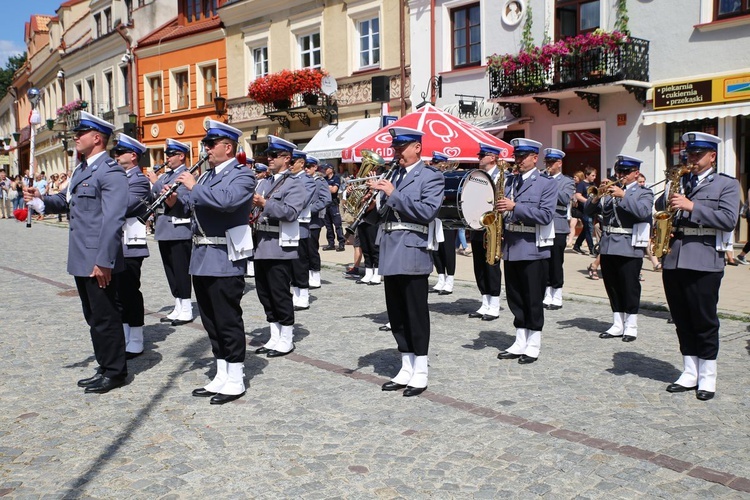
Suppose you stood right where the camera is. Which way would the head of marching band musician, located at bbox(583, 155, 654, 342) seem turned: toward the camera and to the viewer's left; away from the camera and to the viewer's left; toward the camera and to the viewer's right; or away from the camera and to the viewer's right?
toward the camera and to the viewer's left

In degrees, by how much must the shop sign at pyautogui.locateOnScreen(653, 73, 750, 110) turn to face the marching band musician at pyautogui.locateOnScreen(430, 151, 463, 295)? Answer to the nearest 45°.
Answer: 0° — it already faces them

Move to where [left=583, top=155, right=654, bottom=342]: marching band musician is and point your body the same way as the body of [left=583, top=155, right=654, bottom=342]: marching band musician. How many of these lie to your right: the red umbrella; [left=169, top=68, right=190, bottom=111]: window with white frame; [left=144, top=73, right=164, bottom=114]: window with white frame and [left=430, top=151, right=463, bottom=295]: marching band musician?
4

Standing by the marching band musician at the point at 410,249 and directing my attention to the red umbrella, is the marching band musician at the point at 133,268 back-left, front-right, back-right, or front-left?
front-left

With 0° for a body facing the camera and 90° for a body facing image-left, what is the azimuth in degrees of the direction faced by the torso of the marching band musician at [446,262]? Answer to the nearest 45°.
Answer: approximately 45°

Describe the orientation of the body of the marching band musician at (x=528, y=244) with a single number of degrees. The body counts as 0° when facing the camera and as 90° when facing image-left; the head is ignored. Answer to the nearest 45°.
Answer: approximately 45°

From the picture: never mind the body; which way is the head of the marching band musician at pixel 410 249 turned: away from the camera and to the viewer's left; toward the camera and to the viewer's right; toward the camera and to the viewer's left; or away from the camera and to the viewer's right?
toward the camera and to the viewer's left

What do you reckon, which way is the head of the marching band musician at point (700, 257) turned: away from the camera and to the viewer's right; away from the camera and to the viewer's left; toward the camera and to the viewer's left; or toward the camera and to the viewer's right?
toward the camera and to the viewer's left

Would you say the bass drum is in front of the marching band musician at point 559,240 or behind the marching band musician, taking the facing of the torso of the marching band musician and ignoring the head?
in front

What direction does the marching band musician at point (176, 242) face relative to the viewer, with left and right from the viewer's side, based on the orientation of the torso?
facing the viewer and to the left of the viewer

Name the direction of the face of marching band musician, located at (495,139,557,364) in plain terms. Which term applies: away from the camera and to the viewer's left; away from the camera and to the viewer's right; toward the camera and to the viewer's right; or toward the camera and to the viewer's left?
toward the camera and to the viewer's left

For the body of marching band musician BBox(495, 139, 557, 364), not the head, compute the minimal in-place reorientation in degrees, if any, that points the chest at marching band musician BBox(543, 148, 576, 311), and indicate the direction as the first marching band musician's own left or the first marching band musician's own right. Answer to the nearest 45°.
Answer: approximately 135° to the first marching band musician's own right

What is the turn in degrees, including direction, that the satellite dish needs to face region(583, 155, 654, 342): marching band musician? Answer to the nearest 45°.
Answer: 0° — it already faces them

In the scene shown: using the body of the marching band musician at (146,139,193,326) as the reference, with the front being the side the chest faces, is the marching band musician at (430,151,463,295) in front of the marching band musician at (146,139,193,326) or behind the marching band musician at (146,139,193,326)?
behind
